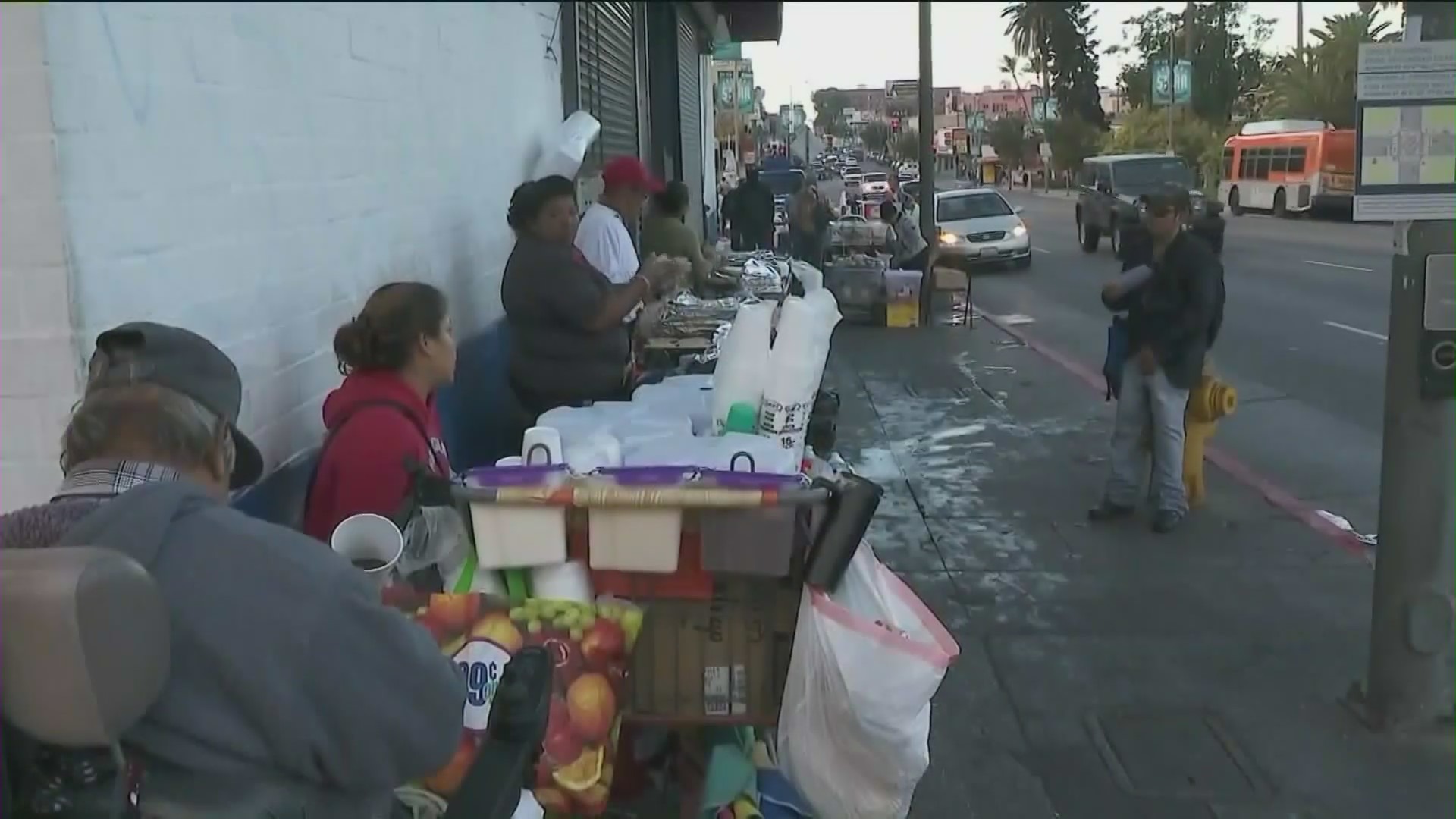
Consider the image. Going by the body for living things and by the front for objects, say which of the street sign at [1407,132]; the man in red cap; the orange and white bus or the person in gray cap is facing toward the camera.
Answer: the street sign

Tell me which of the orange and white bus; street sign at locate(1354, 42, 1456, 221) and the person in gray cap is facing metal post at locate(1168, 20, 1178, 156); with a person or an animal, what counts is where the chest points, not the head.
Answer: the person in gray cap

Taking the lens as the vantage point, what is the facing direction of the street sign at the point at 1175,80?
facing the viewer

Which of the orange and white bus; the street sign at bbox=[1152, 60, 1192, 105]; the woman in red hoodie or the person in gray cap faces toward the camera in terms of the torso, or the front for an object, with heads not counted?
the street sign

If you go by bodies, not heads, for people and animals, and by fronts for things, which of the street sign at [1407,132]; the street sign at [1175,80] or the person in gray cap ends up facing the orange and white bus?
the person in gray cap

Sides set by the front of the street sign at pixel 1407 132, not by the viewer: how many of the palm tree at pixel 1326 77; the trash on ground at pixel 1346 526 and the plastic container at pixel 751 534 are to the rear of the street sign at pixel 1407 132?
2

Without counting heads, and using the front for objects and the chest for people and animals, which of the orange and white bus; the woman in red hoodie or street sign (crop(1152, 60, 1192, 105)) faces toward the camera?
the street sign

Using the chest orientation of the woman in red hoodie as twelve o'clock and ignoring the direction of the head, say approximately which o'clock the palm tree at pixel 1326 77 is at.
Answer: The palm tree is roughly at 11 o'clock from the woman in red hoodie.

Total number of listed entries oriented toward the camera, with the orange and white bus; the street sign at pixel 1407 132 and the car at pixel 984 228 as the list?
2

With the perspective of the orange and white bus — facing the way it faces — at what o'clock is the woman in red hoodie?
The woman in red hoodie is roughly at 8 o'clock from the orange and white bus.

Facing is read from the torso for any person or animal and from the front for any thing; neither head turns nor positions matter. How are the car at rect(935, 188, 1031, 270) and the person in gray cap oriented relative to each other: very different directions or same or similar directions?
very different directions

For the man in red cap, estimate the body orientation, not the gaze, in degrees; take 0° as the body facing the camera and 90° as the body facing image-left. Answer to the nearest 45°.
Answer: approximately 270°

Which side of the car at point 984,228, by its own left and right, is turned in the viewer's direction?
front

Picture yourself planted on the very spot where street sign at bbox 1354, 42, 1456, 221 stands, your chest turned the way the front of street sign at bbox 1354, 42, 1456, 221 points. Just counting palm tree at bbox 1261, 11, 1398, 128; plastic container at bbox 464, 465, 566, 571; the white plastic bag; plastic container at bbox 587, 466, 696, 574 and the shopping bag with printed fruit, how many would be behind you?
1

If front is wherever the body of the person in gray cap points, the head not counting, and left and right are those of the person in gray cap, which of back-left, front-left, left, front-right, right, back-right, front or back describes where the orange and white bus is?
front

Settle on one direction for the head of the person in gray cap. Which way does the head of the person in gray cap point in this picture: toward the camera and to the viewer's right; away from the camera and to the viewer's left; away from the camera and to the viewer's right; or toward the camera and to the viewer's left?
away from the camera and to the viewer's right

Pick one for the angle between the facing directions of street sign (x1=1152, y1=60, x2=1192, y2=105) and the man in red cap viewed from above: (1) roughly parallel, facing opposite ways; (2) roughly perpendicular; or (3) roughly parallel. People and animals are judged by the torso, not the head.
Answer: roughly perpendicular

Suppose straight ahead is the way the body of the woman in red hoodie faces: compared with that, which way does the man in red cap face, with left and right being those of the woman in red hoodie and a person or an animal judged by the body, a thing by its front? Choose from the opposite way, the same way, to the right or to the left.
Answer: the same way

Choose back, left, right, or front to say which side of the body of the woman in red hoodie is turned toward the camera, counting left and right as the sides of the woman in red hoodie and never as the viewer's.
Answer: right

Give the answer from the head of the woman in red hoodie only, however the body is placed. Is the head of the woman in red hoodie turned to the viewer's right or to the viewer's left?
to the viewer's right

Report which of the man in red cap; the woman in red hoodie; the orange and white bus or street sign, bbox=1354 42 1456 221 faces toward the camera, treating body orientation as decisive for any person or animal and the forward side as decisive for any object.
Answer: the street sign
